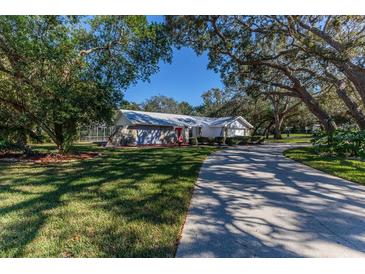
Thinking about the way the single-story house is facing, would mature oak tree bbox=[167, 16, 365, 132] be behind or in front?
in front

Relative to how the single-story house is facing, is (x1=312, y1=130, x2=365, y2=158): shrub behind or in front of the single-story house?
in front

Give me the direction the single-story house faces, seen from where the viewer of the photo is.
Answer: facing the viewer and to the right of the viewer

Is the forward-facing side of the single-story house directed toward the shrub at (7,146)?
no

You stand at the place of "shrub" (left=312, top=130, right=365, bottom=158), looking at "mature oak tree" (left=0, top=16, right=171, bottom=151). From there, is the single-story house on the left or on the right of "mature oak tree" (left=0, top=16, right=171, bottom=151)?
right

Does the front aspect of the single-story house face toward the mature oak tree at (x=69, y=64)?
no

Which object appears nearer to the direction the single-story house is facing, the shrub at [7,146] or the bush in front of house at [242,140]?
the bush in front of house
